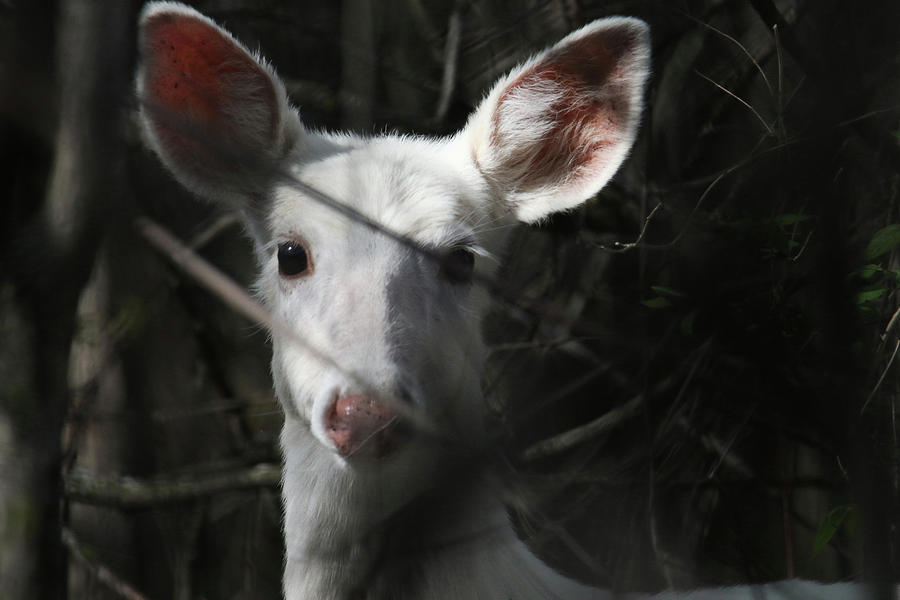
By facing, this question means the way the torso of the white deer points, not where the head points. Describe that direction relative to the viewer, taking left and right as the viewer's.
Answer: facing the viewer and to the left of the viewer

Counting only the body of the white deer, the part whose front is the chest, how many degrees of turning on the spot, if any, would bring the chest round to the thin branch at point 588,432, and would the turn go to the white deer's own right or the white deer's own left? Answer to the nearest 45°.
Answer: approximately 180°
